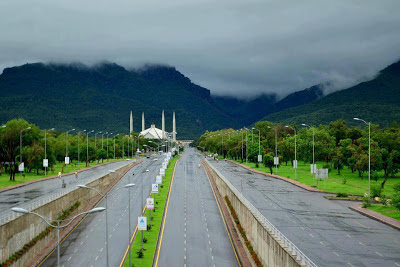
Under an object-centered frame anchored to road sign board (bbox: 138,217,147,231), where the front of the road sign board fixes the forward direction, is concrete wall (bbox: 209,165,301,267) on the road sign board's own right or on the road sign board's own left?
on the road sign board's own left

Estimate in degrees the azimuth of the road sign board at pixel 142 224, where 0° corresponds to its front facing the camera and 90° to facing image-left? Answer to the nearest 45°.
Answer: approximately 0°
